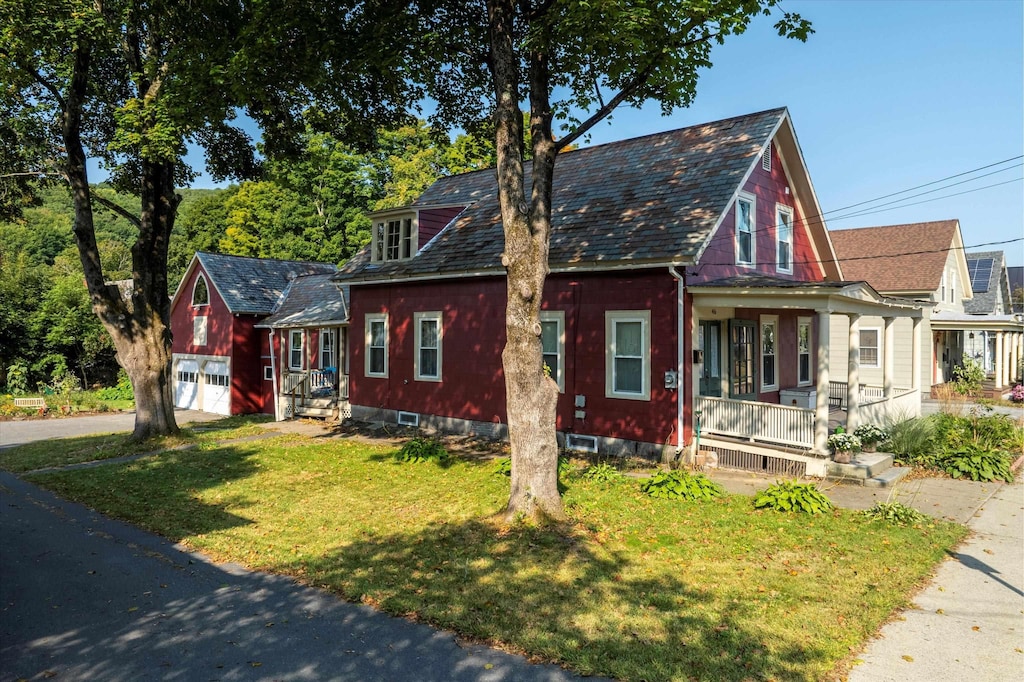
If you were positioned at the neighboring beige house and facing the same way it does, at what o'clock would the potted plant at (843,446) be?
The potted plant is roughly at 3 o'clock from the neighboring beige house.

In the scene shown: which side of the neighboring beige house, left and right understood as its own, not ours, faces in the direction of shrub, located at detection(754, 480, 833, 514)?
right

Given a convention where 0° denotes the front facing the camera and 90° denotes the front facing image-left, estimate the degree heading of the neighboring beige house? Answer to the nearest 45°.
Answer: approximately 270°

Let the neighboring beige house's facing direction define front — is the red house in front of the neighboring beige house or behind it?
behind

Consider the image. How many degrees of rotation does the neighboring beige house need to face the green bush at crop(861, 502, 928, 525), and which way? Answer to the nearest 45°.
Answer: approximately 90° to its right
